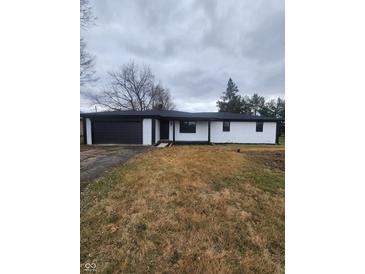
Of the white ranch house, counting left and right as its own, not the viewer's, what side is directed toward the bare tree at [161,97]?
back

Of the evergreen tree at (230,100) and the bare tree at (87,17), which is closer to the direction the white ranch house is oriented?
the bare tree

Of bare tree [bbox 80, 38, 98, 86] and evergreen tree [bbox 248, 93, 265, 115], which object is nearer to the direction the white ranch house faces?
the bare tree

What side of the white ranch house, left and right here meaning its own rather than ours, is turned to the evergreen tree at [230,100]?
back

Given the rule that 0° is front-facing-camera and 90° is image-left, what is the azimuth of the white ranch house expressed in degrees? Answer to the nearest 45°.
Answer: approximately 0°

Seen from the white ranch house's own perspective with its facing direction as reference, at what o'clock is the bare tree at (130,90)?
The bare tree is roughly at 5 o'clock from the white ranch house.

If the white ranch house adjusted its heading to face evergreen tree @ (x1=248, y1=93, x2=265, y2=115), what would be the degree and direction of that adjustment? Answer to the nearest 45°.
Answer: approximately 135° to its left
